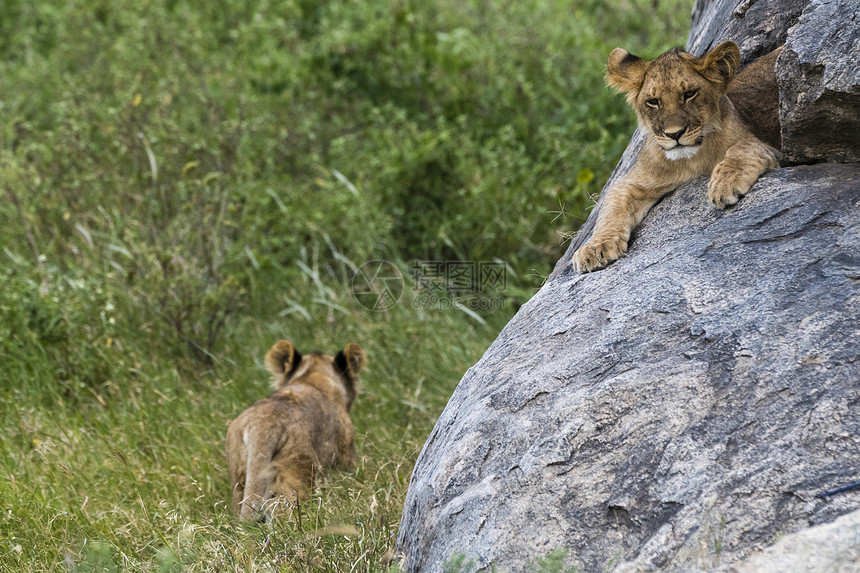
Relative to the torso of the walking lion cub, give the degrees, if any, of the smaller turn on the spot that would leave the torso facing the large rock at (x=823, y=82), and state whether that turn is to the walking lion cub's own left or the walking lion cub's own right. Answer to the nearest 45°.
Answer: approximately 90° to the walking lion cub's own right

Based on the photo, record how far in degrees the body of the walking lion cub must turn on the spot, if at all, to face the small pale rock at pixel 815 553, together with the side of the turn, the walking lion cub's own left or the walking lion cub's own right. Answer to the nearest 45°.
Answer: approximately 90° to the walking lion cub's own right

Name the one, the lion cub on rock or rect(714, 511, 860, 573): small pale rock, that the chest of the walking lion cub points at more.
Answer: the lion cub on rock

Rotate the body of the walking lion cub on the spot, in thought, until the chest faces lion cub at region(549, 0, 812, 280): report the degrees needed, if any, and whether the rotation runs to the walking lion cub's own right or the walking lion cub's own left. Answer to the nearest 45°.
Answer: approximately 45° to the walking lion cub's own right

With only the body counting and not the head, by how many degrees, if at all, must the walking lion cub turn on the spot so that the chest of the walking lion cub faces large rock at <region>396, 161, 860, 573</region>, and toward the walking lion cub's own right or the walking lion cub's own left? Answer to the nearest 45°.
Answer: approximately 90° to the walking lion cub's own right

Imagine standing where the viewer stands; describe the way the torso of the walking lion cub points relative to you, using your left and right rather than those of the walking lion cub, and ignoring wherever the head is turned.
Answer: facing away from the viewer and to the right of the viewer

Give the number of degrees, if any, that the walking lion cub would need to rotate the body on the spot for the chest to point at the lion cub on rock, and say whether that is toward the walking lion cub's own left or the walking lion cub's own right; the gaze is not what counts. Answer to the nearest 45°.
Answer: approximately 45° to the walking lion cub's own right
